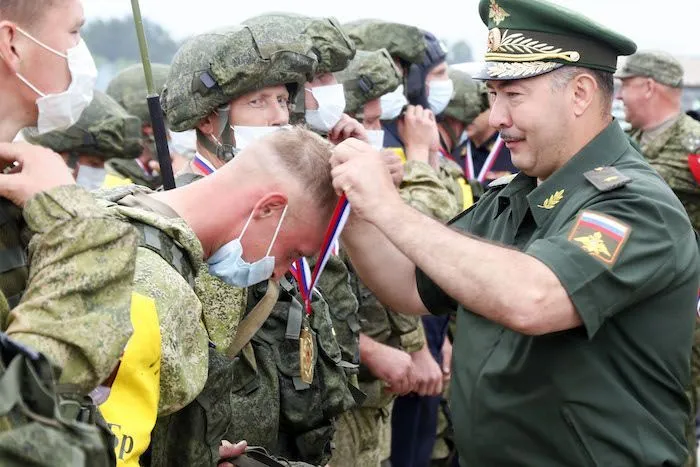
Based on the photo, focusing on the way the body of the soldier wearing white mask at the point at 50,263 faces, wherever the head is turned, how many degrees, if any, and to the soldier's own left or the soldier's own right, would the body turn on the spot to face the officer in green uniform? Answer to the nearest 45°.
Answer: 0° — they already face them

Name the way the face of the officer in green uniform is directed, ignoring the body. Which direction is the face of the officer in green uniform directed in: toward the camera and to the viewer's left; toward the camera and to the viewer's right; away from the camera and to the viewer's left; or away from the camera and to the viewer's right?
toward the camera and to the viewer's left

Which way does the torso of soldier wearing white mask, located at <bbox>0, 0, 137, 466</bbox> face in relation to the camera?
to the viewer's right
